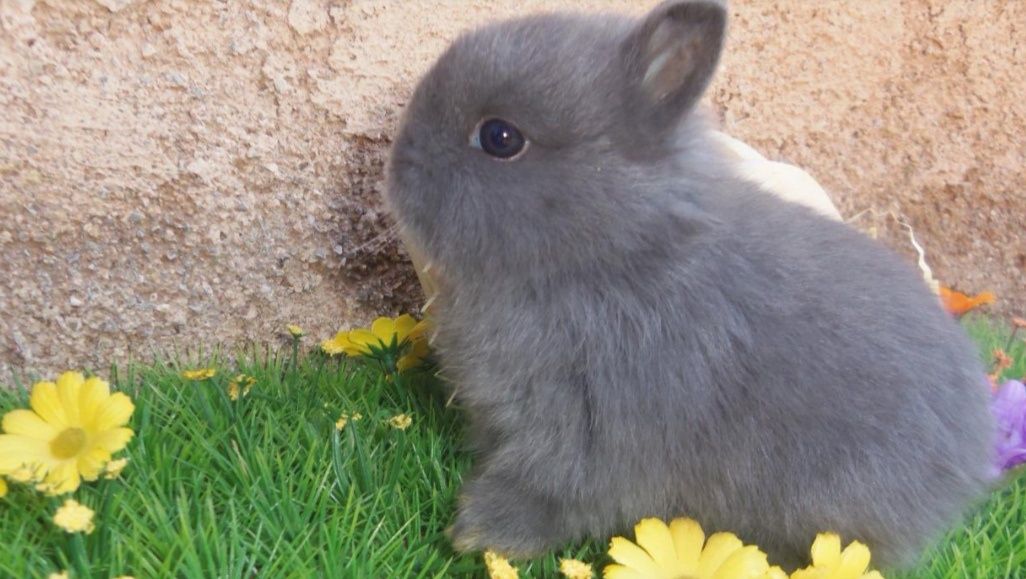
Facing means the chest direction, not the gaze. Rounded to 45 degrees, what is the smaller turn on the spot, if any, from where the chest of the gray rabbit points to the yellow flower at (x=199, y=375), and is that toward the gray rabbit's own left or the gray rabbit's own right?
0° — it already faces it

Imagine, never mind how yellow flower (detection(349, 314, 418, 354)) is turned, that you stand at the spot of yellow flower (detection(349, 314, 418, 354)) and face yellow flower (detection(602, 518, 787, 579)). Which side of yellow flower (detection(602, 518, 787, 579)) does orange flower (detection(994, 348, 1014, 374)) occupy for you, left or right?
left

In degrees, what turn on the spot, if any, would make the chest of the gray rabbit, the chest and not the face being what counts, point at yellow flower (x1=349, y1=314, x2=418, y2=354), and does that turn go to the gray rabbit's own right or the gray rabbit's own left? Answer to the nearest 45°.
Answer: approximately 45° to the gray rabbit's own right

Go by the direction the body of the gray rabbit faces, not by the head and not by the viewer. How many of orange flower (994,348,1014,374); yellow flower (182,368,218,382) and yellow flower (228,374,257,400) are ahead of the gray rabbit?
2

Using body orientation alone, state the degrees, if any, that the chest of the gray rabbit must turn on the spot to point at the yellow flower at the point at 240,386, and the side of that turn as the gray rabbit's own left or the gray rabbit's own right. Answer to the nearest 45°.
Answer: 0° — it already faces it

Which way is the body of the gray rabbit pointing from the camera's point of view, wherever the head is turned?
to the viewer's left

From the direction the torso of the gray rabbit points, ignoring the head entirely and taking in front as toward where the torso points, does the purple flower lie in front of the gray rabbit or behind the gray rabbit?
behind

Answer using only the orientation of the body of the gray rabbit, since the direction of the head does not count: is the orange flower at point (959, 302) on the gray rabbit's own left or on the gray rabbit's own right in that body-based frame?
on the gray rabbit's own right

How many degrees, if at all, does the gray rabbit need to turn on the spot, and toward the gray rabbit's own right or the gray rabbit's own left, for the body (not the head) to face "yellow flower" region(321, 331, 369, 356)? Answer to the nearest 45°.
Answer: approximately 45° to the gray rabbit's own right
